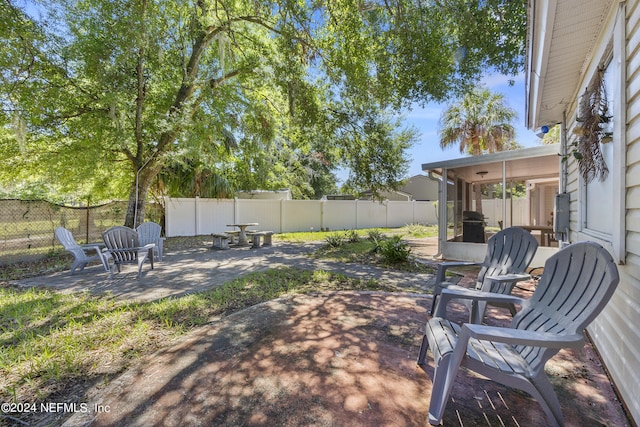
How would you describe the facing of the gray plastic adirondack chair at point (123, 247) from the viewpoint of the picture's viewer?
facing away from the viewer and to the right of the viewer

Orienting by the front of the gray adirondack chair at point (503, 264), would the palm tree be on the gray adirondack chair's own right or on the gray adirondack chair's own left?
on the gray adirondack chair's own right

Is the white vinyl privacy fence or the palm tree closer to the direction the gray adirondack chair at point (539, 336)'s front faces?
the white vinyl privacy fence

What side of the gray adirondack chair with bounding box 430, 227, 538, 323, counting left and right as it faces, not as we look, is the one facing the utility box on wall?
back

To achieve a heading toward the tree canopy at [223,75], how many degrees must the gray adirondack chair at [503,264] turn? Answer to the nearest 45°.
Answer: approximately 45° to its right

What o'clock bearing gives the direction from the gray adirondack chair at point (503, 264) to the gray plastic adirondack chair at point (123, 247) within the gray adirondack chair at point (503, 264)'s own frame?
The gray plastic adirondack chair is roughly at 1 o'clock from the gray adirondack chair.

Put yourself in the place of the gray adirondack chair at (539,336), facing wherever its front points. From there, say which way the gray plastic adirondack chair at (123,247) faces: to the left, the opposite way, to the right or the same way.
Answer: to the right

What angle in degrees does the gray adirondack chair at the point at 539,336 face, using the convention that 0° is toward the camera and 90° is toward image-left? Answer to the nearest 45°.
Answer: approximately 45°

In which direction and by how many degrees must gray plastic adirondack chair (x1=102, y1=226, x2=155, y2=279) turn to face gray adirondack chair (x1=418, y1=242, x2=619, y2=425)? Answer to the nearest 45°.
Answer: approximately 135° to its right

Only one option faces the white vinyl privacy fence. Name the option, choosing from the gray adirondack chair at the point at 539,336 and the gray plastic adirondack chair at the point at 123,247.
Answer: the gray plastic adirondack chair
